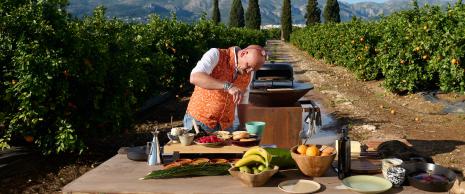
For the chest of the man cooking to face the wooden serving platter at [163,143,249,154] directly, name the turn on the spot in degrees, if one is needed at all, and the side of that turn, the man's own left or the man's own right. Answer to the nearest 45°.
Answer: approximately 45° to the man's own right

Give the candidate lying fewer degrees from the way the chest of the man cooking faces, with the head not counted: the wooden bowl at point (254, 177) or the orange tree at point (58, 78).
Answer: the wooden bowl

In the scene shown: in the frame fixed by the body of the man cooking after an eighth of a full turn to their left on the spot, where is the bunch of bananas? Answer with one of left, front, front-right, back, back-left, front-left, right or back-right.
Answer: right

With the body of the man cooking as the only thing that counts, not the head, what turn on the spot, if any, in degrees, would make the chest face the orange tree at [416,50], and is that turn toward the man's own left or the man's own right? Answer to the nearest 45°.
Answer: approximately 90° to the man's own left
